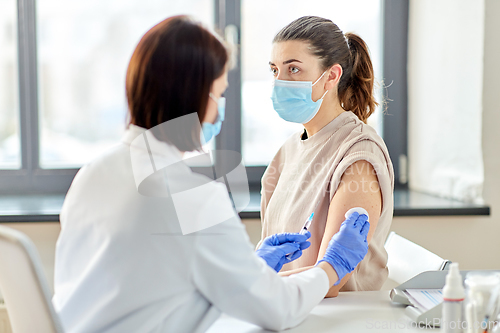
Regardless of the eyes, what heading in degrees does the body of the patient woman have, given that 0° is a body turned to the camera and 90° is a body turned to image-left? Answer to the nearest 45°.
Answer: approximately 45°

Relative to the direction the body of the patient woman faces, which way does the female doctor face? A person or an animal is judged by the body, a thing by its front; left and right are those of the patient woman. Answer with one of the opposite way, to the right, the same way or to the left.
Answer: the opposite way

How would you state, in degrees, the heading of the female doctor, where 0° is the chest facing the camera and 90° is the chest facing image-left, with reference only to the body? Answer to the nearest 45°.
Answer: approximately 225°
